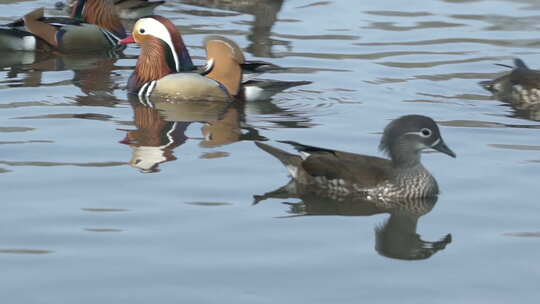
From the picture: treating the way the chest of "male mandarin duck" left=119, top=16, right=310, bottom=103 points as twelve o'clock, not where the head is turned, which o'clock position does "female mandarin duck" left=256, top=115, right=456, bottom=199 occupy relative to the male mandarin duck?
The female mandarin duck is roughly at 8 o'clock from the male mandarin duck.

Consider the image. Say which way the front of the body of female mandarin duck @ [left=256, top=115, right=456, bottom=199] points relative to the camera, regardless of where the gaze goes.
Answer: to the viewer's right

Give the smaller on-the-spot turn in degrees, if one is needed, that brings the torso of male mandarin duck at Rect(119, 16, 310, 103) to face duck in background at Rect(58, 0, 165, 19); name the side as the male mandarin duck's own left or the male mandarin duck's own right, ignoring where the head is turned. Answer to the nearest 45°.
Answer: approximately 90° to the male mandarin duck's own right

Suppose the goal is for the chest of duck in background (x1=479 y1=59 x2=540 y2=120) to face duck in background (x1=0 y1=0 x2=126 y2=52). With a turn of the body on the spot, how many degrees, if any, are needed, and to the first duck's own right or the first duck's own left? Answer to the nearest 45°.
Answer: approximately 180°

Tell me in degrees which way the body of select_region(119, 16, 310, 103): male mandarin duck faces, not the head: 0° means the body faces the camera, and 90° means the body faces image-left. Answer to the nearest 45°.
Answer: approximately 90°

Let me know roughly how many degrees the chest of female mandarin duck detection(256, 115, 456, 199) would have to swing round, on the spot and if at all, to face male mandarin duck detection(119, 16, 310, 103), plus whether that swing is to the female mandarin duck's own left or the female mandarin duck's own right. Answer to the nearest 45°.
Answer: approximately 135° to the female mandarin duck's own left

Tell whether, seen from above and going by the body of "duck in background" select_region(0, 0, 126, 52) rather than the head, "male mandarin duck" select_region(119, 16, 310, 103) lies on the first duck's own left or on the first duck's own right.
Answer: on the first duck's own right

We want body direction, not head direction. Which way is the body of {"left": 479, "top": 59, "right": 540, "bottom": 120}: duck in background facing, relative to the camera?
to the viewer's right
